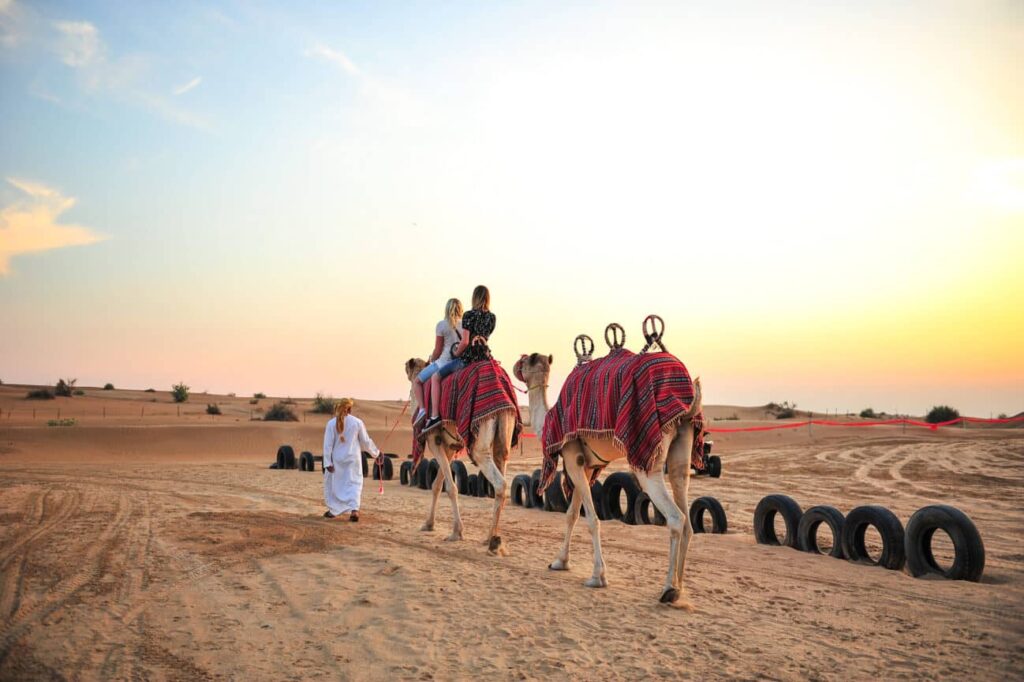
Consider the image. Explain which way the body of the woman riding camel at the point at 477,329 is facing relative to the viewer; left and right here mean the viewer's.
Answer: facing away from the viewer and to the left of the viewer

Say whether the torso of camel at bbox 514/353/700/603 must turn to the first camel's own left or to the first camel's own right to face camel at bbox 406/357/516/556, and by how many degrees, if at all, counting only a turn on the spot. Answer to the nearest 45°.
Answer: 0° — it already faces it

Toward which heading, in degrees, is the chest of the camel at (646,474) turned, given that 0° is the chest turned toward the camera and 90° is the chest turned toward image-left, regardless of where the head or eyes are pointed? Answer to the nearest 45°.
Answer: approximately 135°

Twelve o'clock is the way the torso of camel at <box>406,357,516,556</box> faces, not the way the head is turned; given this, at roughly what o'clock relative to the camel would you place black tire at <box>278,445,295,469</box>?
The black tire is roughly at 1 o'clock from the camel.

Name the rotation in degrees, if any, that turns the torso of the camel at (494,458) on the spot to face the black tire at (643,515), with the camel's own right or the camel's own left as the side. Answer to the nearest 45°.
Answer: approximately 90° to the camel's own right

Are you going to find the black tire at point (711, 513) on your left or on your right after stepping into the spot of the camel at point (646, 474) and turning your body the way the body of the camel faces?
on your right

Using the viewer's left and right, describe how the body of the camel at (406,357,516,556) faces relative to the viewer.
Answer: facing away from the viewer and to the left of the viewer

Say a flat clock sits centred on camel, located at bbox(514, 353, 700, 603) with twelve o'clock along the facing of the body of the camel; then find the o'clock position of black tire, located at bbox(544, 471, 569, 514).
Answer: The black tire is roughly at 1 o'clock from the camel.
